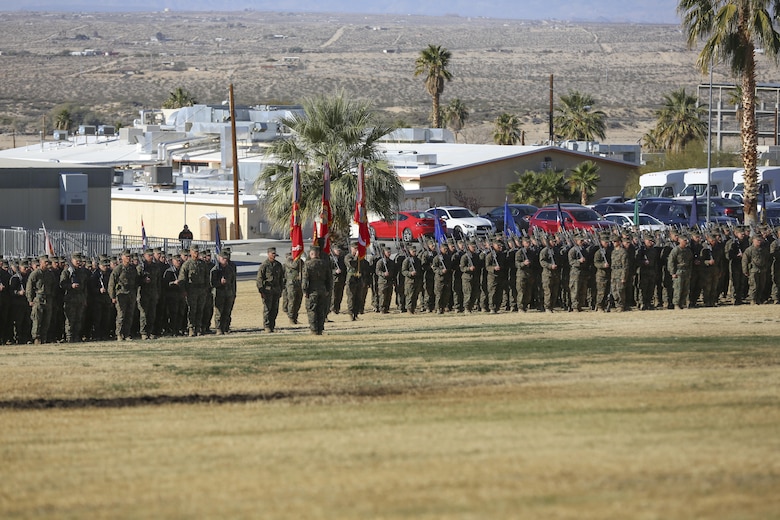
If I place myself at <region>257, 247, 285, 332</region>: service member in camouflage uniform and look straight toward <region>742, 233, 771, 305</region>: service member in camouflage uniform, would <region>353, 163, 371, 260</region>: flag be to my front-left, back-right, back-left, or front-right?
front-left

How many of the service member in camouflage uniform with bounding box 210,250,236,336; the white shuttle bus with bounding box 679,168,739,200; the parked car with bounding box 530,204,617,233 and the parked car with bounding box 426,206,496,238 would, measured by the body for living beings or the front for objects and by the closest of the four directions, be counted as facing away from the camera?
0

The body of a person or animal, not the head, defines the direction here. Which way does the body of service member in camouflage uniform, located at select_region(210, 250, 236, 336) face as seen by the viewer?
toward the camera

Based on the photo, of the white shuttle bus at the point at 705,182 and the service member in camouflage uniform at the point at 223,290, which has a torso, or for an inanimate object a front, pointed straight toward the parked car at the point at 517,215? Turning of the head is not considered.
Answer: the white shuttle bus

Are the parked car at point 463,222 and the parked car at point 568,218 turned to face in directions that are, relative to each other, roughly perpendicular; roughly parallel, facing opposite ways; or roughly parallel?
roughly parallel

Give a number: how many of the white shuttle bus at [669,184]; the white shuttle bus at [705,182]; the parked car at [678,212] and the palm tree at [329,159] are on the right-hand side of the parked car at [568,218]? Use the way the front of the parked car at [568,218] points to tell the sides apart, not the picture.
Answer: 1

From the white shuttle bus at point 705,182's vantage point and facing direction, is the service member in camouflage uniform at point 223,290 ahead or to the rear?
ahead

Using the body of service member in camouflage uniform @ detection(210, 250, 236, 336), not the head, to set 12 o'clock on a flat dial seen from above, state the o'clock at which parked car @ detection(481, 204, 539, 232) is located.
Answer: The parked car is roughly at 7 o'clock from the service member in camouflage uniform.

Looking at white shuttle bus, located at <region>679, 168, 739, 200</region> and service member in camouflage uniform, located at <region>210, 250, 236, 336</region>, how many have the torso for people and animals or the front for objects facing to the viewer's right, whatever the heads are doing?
0

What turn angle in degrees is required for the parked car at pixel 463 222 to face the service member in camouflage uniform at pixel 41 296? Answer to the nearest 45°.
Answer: approximately 45° to its right

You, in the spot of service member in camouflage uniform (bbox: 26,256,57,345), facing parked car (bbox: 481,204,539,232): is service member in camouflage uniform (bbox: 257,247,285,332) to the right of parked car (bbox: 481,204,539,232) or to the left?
right
